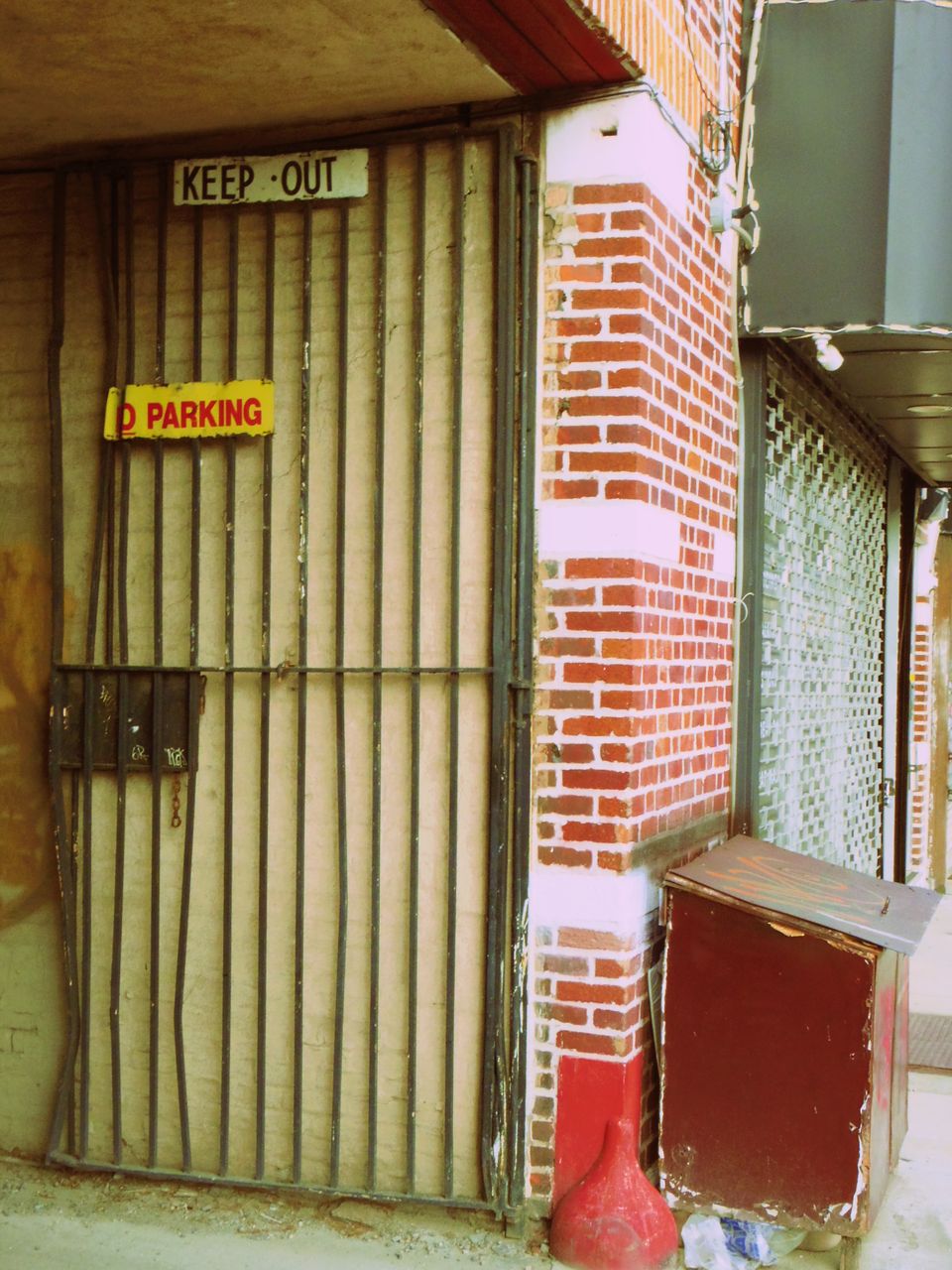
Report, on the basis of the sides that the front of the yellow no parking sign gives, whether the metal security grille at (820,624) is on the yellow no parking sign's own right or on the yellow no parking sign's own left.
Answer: on the yellow no parking sign's own left

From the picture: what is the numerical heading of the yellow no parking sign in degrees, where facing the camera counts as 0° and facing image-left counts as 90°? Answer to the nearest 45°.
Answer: approximately 0°

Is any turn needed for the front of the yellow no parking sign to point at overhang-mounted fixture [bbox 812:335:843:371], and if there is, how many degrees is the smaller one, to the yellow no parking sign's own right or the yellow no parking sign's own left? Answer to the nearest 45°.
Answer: approximately 90° to the yellow no parking sign's own left

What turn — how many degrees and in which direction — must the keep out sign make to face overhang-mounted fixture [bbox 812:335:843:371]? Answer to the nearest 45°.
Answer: approximately 90° to its left

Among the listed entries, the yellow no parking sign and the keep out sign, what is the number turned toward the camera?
2
